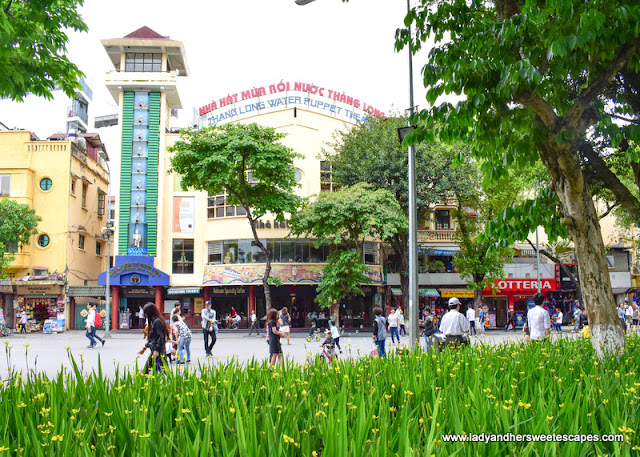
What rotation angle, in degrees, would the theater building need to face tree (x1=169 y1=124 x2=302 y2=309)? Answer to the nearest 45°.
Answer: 0° — it already faces it

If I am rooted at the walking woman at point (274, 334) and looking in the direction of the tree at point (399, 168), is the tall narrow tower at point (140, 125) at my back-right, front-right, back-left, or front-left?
front-left

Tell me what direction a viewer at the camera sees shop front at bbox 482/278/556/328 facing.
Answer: facing the viewer

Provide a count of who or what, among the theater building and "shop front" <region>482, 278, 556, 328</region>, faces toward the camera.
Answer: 2

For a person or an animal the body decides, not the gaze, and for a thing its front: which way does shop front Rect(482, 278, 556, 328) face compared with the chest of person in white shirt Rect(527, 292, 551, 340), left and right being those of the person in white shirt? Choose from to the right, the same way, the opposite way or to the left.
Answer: the opposite way

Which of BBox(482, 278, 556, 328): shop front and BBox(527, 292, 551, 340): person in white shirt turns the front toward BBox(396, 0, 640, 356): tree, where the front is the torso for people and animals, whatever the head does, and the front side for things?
the shop front

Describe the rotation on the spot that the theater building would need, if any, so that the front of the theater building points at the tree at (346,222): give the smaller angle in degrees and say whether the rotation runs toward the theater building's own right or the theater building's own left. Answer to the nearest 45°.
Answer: approximately 45° to the theater building's own left

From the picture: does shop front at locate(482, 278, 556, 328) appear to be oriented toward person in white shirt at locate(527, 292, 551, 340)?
yes

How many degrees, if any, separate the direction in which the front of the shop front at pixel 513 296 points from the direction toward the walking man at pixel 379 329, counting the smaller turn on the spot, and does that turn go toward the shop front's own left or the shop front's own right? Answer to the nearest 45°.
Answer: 0° — it already faces them

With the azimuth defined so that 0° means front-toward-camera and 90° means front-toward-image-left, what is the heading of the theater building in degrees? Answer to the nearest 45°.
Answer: approximately 0°

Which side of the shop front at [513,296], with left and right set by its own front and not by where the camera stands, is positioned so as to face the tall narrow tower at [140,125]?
right

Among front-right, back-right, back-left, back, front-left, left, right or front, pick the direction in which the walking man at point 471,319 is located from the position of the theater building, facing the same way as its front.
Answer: front-left

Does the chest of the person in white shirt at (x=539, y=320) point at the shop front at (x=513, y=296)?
yes

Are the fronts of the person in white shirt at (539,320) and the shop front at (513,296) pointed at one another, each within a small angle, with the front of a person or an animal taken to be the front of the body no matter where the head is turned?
yes

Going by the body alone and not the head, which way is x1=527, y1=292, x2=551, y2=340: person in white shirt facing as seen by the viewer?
away from the camera

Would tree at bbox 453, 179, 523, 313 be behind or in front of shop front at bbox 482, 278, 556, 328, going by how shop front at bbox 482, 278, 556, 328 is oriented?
in front
